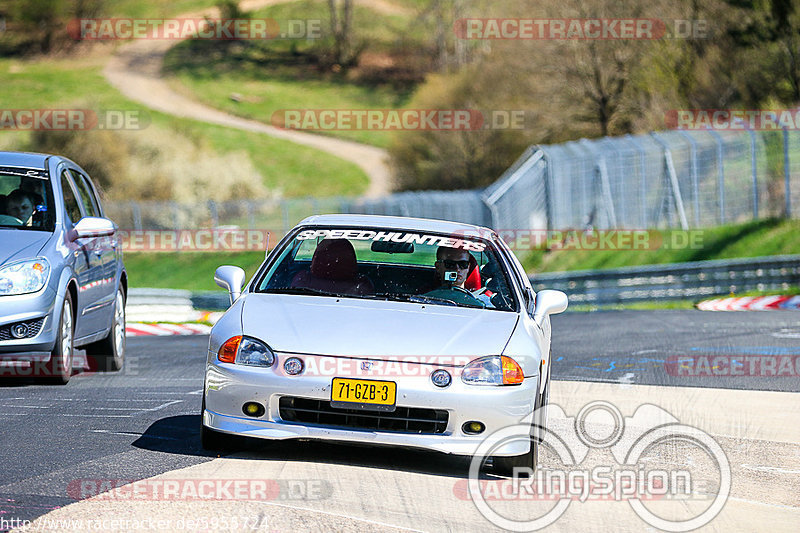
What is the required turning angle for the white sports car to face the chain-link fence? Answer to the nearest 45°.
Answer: approximately 180°

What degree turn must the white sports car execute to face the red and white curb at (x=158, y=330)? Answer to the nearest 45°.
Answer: approximately 180°

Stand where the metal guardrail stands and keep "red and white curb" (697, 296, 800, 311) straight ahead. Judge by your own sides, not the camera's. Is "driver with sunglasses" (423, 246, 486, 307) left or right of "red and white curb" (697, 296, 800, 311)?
right

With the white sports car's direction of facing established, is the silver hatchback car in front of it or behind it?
behind

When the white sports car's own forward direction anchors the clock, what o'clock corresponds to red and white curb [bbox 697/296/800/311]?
The red and white curb is roughly at 7 o'clock from the white sports car.

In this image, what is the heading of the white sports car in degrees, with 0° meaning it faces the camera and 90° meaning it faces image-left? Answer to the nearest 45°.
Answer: approximately 0°

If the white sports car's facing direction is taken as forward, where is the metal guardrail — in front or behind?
behind

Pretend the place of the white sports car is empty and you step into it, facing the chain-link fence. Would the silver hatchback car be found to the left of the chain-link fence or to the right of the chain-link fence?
left
